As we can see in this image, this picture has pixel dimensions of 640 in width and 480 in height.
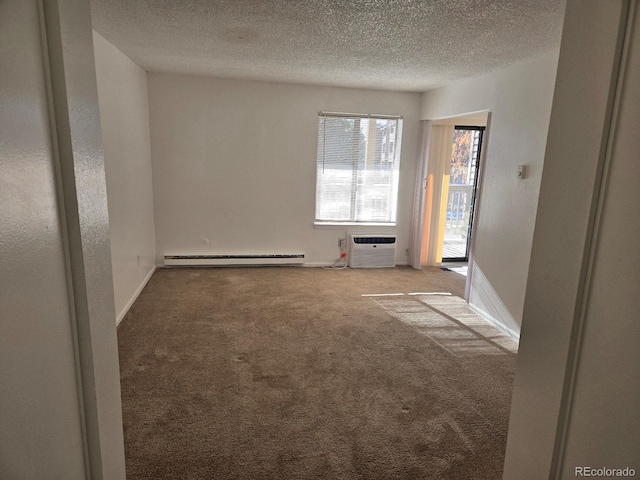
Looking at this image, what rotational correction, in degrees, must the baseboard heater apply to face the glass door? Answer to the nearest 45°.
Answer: approximately 90° to its left

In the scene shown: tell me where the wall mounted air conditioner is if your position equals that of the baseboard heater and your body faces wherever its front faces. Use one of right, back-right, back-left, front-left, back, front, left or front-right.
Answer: left

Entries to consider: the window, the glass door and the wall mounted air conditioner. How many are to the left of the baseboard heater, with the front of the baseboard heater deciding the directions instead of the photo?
3

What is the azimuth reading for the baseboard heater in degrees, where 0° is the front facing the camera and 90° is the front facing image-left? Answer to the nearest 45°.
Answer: approximately 0°

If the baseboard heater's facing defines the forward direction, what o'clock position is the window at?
The window is roughly at 9 o'clock from the baseboard heater.

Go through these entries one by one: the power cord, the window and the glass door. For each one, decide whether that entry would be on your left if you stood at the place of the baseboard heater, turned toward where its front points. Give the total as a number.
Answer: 3

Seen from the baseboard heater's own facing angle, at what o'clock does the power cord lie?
The power cord is roughly at 9 o'clock from the baseboard heater.
